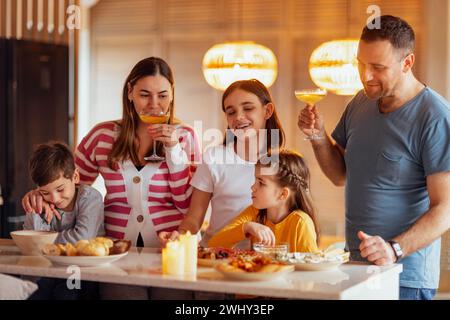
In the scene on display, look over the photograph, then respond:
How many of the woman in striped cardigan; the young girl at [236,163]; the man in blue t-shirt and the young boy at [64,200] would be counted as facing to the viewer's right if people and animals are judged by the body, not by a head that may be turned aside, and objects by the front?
0

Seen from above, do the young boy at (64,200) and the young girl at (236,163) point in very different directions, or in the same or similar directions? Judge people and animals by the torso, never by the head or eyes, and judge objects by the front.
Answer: same or similar directions

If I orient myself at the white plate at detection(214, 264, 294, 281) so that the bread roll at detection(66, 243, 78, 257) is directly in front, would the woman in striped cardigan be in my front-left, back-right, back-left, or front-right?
front-right

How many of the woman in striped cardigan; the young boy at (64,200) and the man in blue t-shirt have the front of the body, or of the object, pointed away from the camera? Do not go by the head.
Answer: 0

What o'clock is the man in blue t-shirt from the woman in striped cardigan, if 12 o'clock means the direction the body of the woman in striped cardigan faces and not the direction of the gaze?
The man in blue t-shirt is roughly at 10 o'clock from the woman in striped cardigan.

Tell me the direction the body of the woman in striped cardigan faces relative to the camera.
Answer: toward the camera

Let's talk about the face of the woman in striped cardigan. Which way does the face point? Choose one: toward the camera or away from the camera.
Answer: toward the camera

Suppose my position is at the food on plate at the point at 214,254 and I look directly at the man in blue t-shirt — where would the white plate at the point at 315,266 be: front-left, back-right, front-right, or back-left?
front-right

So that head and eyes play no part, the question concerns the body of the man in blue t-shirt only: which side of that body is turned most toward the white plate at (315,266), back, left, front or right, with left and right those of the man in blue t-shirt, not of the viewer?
front

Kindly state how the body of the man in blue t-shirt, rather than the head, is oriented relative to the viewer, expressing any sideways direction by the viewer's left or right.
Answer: facing the viewer and to the left of the viewer

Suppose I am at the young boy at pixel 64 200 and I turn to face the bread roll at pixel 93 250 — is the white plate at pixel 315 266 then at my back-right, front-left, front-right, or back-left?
front-left

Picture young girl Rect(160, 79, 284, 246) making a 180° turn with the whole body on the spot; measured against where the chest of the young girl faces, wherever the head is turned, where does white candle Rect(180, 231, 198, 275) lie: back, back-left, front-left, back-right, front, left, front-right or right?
back-right

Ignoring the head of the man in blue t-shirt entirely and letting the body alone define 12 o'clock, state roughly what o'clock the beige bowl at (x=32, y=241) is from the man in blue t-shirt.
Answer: The beige bowl is roughly at 1 o'clock from the man in blue t-shirt.

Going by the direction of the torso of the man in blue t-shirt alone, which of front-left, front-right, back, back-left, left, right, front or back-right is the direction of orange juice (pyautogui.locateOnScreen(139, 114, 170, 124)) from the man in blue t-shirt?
front-right
